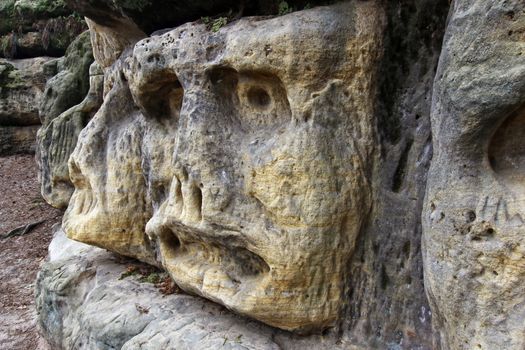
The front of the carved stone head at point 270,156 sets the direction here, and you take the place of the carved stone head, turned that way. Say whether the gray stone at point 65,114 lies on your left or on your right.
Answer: on your right

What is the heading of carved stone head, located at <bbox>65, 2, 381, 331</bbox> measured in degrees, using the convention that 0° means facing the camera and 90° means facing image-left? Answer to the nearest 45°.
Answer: approximately 45°
